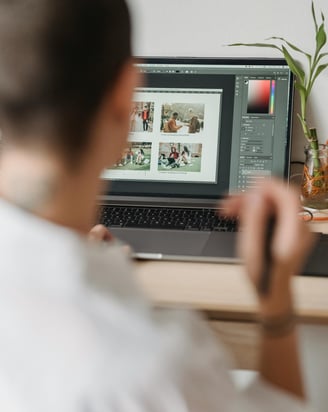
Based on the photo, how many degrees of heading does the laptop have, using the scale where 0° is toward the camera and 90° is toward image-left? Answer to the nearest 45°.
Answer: approximately 0°
